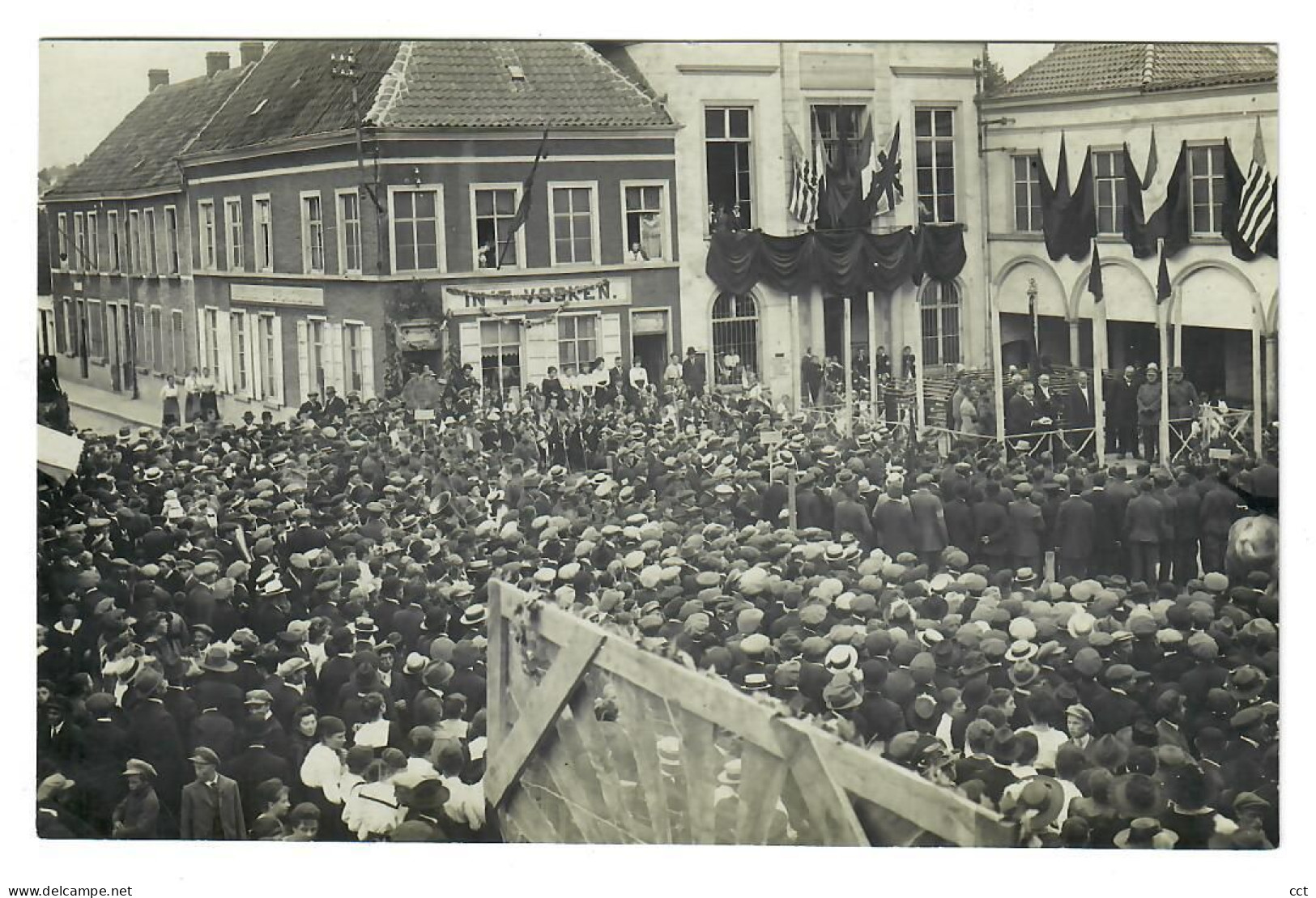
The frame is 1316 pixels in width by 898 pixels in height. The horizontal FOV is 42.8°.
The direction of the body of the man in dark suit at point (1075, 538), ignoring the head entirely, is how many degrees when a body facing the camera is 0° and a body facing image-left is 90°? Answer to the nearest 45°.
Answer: approximately 180°

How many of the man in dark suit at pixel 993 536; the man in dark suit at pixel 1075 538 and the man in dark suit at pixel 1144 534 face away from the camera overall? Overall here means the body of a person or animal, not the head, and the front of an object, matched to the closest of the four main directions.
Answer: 3

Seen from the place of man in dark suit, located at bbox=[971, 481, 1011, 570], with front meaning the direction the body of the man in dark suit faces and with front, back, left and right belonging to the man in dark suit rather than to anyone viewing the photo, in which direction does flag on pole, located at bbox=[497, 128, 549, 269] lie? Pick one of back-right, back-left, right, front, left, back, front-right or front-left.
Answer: left

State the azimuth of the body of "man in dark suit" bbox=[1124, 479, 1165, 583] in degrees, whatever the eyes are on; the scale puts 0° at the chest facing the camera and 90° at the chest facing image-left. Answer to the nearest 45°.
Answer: approximately 180°

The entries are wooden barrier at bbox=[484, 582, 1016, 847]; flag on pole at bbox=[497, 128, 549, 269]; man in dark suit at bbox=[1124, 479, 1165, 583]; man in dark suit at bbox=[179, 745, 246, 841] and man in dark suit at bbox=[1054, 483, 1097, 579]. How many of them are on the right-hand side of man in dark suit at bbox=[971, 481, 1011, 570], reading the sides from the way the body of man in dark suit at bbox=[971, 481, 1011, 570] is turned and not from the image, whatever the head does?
2

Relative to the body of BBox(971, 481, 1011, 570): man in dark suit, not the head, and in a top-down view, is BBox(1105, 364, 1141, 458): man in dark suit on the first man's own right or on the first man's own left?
on the first man's own right

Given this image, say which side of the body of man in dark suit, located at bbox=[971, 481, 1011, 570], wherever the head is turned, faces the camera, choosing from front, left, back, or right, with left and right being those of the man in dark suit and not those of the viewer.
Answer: back
